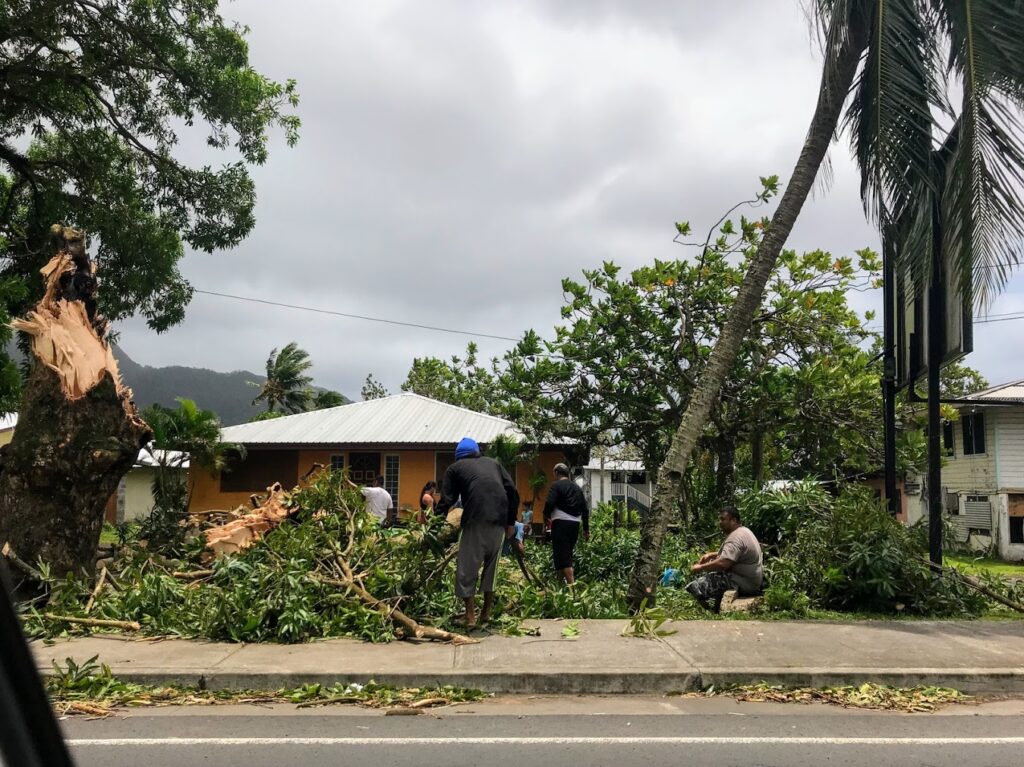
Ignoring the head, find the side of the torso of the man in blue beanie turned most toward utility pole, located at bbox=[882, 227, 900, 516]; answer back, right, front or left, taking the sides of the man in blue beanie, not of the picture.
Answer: right

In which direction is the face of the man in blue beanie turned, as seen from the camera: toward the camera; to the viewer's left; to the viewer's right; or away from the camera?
away from the camera

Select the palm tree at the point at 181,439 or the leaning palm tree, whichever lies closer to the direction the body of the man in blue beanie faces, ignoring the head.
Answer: the palm tree

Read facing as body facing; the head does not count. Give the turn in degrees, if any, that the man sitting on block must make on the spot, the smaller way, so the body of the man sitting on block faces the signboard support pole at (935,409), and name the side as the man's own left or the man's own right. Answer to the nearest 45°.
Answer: approximately 135° to the man's own right

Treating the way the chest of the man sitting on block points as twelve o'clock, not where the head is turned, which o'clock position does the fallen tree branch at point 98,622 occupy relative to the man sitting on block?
The fallen tree branch is roughly at 11 o'clock from the man sitting on block.

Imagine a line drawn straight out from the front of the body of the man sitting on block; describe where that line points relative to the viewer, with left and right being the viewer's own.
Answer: facing to the left of the viewer

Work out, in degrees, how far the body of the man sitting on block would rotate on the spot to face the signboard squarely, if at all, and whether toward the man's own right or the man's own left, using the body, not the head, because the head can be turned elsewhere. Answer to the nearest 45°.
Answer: approximately 135° to the man's own right

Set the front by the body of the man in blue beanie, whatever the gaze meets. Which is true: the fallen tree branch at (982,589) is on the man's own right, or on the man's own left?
on the man's own right

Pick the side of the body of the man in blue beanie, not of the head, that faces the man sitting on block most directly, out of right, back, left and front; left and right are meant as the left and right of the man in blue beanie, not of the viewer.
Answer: right

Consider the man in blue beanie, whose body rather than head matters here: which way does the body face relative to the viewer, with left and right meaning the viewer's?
facing away from the viewer and to the left of the viewer

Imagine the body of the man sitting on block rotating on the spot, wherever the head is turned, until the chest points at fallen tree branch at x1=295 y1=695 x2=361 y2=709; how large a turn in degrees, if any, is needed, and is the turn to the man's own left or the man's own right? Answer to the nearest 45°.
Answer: approximately 45° to the man's own left

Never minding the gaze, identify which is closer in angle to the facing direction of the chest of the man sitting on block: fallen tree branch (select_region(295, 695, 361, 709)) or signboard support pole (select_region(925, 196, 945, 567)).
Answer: the fallen tree branch

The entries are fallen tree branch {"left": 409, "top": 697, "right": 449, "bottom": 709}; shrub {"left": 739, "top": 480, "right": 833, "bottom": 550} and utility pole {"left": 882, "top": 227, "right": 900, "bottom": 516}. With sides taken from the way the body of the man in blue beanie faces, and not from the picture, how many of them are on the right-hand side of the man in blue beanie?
2
